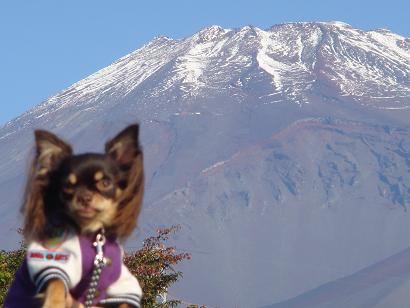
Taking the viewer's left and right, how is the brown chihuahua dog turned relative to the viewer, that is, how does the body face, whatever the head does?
facing the viewer and to the right of the viewer
